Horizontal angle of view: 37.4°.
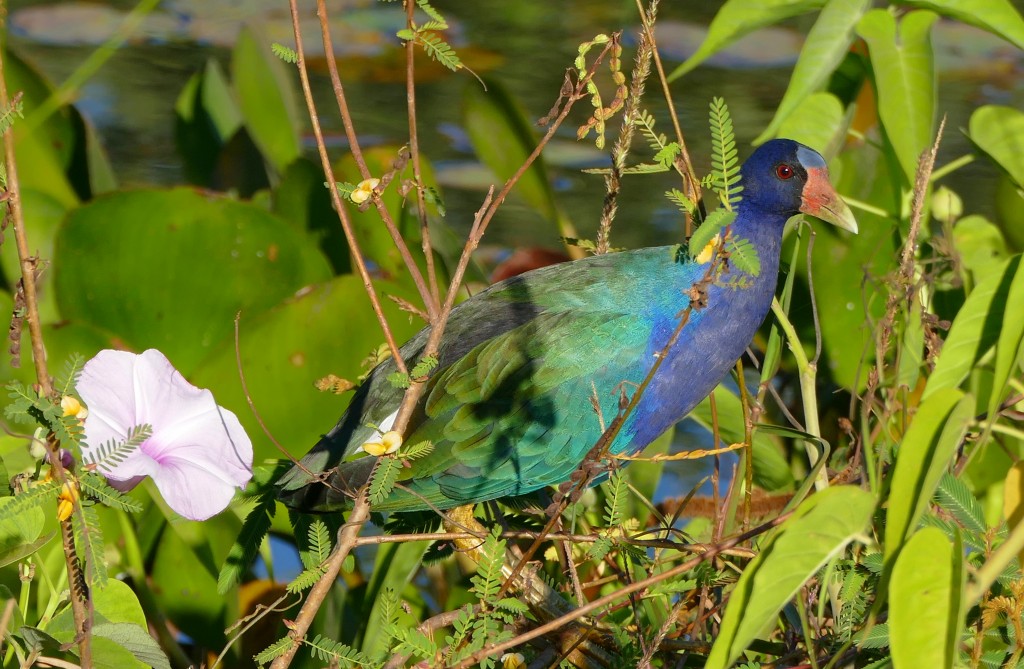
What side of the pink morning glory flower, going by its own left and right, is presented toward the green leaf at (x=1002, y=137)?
left

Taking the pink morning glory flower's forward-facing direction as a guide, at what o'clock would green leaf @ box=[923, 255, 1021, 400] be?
The green leaf is roughly at 9 o'clock from the pink morning glory flower.

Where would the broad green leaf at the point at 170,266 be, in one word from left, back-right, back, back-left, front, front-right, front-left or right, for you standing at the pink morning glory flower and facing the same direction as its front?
back

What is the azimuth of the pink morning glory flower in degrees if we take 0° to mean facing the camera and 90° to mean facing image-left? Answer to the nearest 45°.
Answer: approximately 0°

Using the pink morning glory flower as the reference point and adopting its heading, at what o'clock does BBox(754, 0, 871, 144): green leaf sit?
The green leaf is roughly at 8 o'clock from the pink morning glory flower.

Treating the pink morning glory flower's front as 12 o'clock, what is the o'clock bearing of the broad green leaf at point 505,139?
The broad green leaf is roughly at 7 o'clock from the pink morning glory flower.

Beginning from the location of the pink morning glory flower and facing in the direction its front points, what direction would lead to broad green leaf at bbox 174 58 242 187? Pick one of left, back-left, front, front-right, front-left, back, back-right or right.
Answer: back

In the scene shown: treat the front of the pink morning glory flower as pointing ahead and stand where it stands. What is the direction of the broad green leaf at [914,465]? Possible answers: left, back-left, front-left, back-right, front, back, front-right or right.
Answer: front-left
